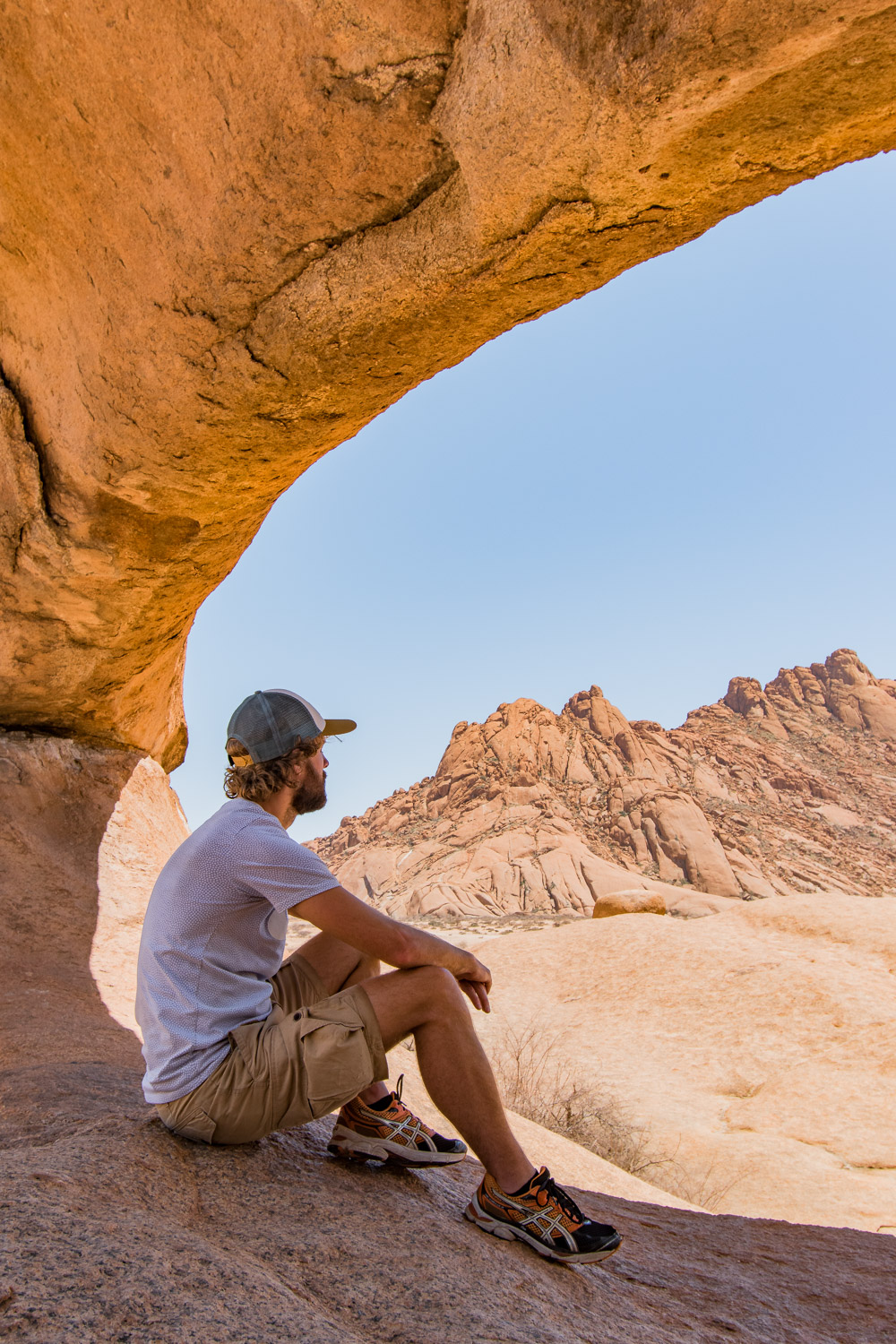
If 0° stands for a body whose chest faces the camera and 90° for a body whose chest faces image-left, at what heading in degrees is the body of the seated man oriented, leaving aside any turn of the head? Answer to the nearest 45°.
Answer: approximately 270°

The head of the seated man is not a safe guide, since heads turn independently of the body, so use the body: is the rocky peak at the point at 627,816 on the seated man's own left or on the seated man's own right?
on the seated man's own left

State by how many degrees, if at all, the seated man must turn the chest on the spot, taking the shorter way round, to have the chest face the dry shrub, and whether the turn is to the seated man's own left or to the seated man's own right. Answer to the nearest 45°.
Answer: approximately 45° to the seated man's own left

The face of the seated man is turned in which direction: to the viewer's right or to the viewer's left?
to the viewer's right
